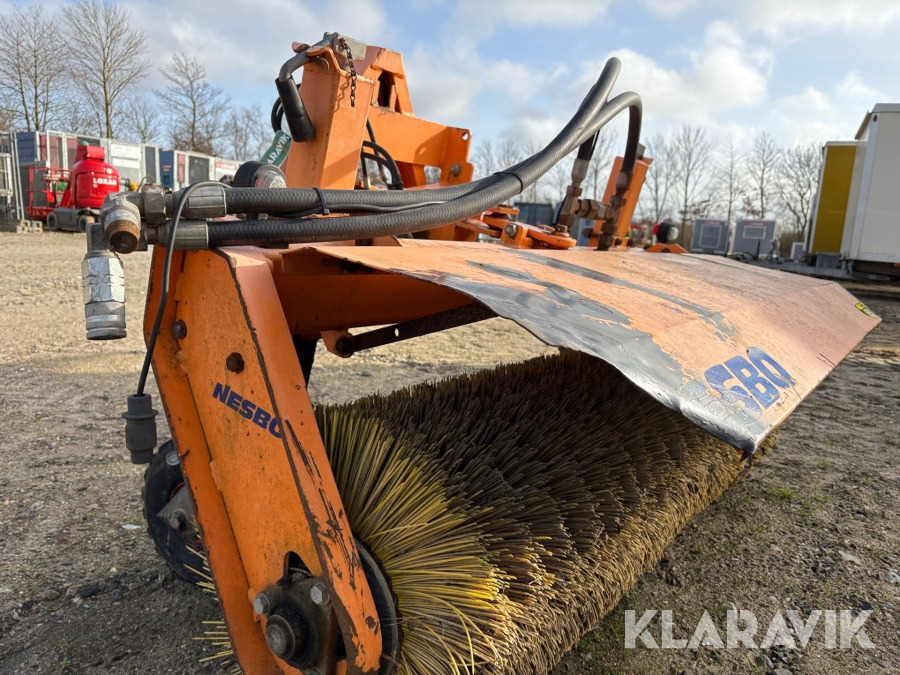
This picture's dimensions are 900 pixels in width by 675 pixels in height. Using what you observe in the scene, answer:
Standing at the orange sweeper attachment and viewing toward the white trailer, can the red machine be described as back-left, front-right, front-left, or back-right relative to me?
front-left

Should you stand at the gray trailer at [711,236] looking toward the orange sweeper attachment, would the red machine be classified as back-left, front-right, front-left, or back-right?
front-right

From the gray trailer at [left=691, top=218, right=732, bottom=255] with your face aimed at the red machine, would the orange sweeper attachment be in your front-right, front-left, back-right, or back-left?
front-left

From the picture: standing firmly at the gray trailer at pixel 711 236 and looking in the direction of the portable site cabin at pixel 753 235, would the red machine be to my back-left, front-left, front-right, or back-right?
back-right

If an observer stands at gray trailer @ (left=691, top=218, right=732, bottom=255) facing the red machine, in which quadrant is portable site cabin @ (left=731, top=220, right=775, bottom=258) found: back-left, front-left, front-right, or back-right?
back-left

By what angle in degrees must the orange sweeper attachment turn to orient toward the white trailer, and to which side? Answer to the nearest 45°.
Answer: approximately 90° to its left

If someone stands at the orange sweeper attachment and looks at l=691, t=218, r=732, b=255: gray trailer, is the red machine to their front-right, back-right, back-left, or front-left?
front-left

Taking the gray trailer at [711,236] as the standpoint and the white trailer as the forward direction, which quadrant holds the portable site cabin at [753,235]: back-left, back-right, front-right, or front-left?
front-left

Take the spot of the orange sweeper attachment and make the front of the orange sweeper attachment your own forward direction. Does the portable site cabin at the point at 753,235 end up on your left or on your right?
on your left

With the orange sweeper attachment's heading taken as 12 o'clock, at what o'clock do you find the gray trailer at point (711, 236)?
The gray trailer is roughly at 8 o'clock from the orange sweeper attachment.

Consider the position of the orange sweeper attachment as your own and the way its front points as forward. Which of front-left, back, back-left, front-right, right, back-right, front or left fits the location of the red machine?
back

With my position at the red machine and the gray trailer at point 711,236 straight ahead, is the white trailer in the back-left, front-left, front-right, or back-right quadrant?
front-right

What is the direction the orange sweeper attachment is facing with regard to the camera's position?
facing the viewer and to the right of the viewer
